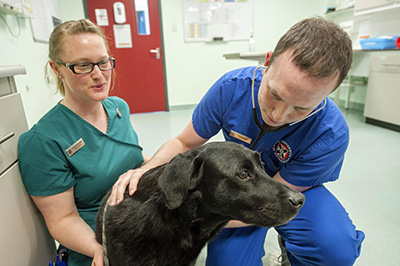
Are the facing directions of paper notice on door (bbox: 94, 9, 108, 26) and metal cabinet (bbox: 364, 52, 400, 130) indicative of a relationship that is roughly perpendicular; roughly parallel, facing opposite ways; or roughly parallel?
roughly perpendicular

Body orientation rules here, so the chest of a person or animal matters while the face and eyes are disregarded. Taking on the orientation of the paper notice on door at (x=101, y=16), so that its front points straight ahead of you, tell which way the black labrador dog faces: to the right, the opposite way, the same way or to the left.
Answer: to the left

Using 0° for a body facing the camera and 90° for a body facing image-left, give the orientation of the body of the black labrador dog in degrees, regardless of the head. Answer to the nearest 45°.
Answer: approximately 270°

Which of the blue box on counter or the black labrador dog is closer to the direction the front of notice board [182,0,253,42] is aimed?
the black labrador dog

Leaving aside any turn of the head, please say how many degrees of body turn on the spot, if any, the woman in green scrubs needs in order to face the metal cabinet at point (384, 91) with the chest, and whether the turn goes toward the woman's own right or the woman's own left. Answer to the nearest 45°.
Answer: approximately 45° to the woman's own left

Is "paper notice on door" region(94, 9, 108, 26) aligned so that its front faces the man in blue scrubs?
yes

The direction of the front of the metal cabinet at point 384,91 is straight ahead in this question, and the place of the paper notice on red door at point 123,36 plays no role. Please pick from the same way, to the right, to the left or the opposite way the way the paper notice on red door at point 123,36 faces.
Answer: to the left
